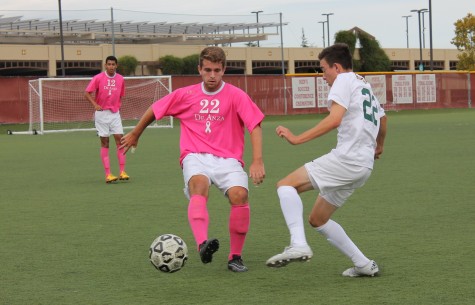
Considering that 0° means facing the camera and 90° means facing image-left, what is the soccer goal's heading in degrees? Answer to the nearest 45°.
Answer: approximately 315°

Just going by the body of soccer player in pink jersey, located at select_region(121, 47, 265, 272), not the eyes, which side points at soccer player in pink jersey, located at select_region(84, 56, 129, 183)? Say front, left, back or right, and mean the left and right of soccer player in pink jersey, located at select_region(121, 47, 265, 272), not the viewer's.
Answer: back

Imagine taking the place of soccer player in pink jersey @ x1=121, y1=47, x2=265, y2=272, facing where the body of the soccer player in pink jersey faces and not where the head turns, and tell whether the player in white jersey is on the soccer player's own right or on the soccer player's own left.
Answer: on the soccer player's own left

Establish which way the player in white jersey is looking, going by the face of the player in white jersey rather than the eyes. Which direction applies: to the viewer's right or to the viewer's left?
to the viewer's left

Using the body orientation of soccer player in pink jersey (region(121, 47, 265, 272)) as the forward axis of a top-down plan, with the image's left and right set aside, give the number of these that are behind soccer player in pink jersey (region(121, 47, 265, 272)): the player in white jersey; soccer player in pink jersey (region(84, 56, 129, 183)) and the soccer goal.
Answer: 2

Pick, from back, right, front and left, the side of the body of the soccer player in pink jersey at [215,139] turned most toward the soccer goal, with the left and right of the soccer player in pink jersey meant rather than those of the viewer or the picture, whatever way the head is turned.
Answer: back

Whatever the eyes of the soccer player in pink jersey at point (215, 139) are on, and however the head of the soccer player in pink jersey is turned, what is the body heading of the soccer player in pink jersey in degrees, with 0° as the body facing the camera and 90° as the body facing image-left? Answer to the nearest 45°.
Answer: approximately 0°

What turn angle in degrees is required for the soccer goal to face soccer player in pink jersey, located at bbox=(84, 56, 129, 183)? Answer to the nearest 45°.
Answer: approximately 45° to its right
